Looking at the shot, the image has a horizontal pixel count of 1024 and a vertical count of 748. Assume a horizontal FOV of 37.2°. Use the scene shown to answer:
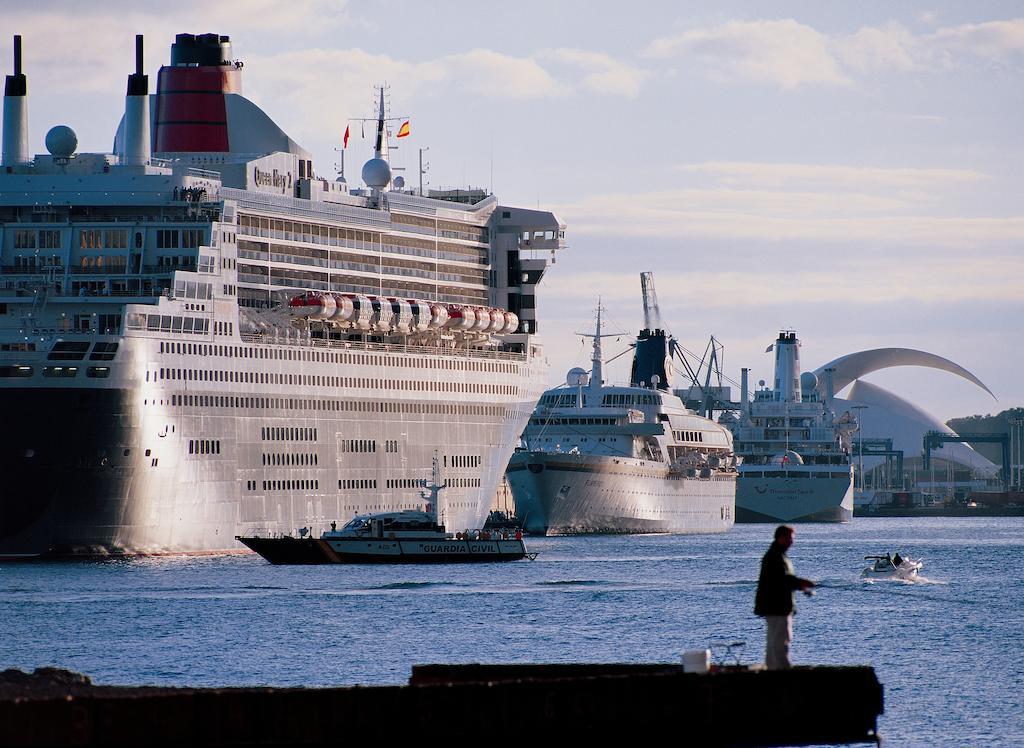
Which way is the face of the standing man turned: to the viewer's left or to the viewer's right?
to the viewer's right

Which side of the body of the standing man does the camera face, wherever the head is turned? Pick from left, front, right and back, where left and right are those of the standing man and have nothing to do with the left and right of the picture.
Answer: right

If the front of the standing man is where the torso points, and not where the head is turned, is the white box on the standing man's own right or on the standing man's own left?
on the standing man's own right
